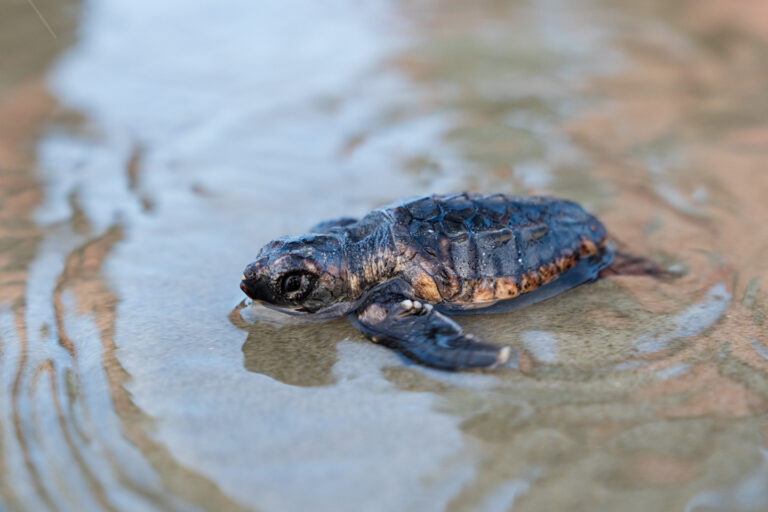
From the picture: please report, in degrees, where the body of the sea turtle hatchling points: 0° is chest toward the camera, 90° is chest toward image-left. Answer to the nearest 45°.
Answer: approximately 90°
